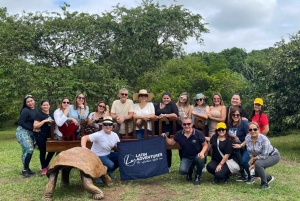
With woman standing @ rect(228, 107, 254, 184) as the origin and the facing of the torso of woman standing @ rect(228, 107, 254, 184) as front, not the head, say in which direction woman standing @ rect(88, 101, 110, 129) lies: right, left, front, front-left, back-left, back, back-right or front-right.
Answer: front-right

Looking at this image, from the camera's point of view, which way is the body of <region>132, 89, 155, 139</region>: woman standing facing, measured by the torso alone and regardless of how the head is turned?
toward the camera

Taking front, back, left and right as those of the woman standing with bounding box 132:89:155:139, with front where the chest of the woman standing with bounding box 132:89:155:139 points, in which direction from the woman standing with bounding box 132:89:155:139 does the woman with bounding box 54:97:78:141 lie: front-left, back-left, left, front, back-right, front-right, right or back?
right

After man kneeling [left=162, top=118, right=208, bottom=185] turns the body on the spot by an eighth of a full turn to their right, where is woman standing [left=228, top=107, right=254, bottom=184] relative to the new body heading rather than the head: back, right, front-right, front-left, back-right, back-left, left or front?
back-left

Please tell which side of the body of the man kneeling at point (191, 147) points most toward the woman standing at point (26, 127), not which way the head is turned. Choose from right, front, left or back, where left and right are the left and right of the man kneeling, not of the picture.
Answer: right

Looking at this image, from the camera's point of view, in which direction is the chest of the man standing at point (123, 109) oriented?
toward the camera

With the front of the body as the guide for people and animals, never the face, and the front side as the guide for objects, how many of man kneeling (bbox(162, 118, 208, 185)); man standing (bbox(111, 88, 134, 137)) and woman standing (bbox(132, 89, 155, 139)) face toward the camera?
3

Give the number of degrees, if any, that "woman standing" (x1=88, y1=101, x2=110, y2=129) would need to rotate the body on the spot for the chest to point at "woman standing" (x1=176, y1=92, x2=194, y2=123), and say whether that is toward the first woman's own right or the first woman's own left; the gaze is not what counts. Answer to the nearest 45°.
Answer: approximately 90° to the first woman's own left

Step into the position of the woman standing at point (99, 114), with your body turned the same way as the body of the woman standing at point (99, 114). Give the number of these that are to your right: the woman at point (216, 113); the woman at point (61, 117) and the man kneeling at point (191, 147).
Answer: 1

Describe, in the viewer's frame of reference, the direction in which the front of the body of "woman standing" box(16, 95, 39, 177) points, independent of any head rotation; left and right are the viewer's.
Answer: facing the viewer and to the right of the viewer

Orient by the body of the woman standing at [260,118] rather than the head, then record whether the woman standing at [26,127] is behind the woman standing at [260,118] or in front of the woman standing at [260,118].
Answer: in front

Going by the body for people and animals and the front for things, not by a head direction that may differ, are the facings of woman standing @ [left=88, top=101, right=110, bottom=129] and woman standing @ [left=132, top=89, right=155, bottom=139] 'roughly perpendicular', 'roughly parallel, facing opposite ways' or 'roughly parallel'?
roughly parallel
